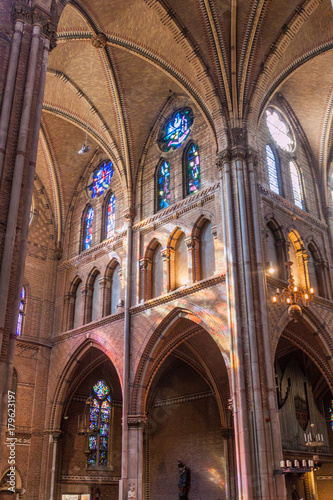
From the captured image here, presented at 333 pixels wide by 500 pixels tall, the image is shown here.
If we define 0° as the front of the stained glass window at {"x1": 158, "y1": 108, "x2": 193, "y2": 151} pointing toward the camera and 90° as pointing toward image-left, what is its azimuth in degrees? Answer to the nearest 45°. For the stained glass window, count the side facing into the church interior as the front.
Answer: approximately 45°
